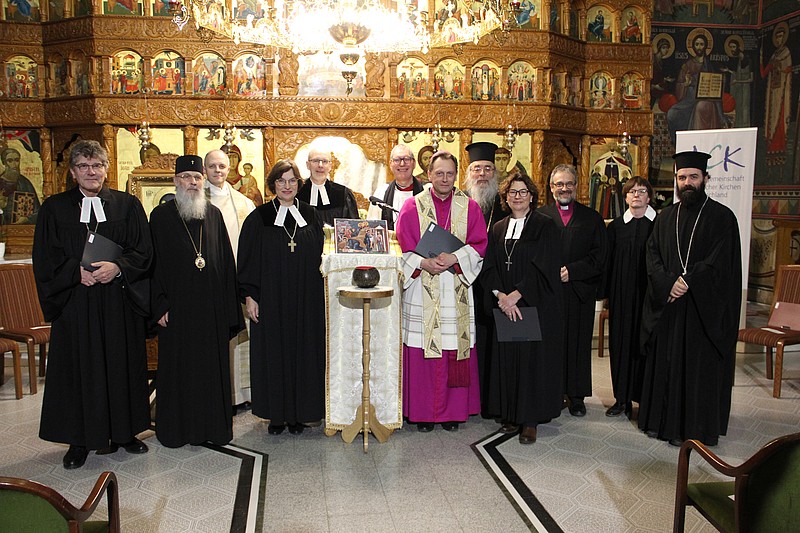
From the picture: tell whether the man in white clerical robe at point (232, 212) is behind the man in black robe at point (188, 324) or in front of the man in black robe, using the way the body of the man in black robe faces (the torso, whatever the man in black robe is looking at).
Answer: behind

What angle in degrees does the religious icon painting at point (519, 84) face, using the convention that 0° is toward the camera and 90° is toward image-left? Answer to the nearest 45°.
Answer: approximately 0°

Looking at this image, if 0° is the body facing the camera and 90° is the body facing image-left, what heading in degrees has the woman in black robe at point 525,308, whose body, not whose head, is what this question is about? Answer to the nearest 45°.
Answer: approximately 45°

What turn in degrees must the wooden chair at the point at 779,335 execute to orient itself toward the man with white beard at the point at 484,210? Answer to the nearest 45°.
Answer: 0° — it already faces them

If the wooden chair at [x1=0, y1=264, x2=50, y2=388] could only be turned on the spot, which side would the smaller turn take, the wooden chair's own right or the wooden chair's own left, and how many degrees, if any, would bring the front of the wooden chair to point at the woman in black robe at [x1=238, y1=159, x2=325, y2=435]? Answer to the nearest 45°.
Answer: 0° — it already faces them

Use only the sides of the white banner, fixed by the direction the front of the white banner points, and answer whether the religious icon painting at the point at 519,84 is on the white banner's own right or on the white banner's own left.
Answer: on the white banner's own right

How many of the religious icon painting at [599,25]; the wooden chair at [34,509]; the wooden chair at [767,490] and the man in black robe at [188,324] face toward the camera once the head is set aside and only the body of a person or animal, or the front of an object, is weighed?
2

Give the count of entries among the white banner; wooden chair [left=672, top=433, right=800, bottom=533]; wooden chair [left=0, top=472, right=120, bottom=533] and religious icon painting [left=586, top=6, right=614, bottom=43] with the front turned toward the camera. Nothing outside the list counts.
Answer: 2

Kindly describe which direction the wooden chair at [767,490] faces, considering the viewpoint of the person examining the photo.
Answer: facing away from the viewer and to the left of the viewer

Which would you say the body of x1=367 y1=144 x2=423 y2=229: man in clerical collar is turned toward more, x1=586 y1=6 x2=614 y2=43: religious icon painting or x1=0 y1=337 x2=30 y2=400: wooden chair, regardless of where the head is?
the wooden chair

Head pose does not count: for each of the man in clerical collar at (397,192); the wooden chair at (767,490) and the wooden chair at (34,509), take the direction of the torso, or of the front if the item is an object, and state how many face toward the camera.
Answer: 1

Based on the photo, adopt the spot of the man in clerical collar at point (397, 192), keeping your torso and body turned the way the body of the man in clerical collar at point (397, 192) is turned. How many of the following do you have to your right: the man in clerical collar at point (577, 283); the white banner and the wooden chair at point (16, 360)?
1

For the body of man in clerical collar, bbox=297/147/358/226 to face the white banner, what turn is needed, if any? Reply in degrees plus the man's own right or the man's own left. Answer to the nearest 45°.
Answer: approximately 90° to the man's own left

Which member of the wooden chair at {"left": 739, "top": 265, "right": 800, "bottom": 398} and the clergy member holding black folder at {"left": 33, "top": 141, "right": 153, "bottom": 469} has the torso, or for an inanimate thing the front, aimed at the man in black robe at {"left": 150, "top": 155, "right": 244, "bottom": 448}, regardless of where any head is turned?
the wooden chair

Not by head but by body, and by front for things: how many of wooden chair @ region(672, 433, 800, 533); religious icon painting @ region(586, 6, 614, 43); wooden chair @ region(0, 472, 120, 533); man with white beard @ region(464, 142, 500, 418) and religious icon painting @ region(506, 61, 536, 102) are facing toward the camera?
3
